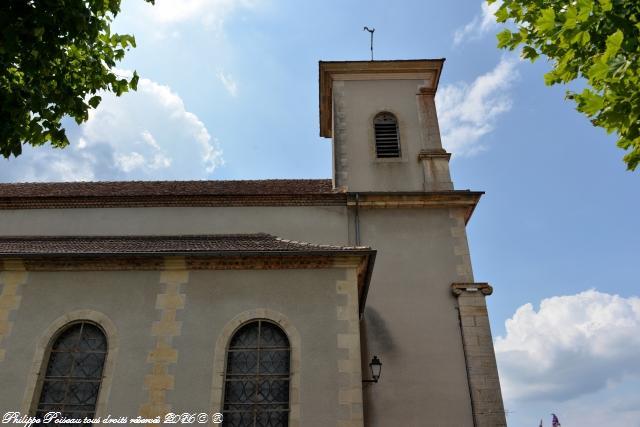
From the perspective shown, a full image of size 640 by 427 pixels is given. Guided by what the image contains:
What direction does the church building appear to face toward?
to the viewer's right
